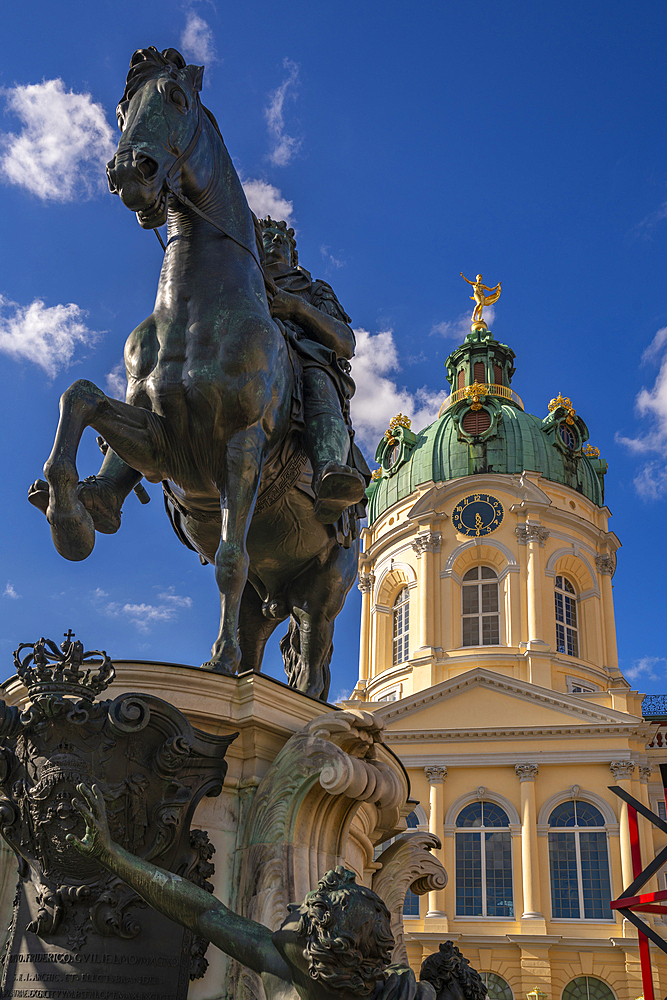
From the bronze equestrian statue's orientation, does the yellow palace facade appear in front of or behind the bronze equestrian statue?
behind

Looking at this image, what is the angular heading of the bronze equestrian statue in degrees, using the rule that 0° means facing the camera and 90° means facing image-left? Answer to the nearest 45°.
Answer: approximately 45°

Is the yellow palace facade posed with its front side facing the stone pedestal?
yes

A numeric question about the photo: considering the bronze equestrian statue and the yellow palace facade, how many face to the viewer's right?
0

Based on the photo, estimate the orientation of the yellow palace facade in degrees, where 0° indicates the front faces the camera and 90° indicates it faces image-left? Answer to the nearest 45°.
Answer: approximately 0°

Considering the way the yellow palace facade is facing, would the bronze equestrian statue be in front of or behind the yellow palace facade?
in front
